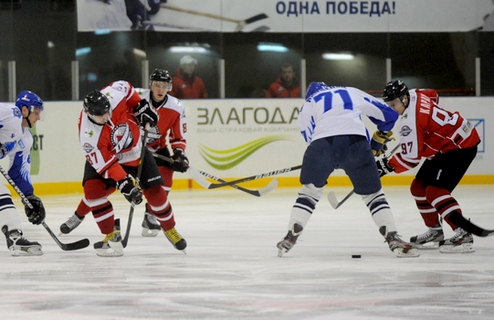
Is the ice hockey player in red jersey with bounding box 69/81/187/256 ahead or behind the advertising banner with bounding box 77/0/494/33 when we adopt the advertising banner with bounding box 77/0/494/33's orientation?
ahead

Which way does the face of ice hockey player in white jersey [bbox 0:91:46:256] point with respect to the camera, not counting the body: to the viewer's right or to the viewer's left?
to the viewer's right

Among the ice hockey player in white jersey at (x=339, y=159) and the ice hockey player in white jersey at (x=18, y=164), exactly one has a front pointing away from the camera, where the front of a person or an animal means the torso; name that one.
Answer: the ice hockey player in white jersey at (x=339, y=159)

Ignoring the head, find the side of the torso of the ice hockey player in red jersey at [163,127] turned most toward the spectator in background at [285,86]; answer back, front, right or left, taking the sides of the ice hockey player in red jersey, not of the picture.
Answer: back

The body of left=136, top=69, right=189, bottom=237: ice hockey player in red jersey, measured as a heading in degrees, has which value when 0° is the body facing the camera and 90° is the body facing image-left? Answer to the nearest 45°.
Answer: approximately 0°

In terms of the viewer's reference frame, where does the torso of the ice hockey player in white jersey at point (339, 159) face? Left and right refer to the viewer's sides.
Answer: facing away from the viewer

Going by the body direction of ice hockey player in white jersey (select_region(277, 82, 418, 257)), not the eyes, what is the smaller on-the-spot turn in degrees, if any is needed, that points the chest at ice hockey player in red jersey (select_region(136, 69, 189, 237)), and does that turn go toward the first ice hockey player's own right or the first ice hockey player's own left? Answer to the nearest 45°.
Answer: approximately 45° to the first ice hockey player's own left

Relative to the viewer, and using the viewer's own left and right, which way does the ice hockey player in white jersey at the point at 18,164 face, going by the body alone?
facing to the right of the viewer

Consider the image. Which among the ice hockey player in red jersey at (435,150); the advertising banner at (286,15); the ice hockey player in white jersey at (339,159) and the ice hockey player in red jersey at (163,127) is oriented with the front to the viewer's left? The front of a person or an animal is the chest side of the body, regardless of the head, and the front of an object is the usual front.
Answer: the ice hockey player in red jersey at (435,150)

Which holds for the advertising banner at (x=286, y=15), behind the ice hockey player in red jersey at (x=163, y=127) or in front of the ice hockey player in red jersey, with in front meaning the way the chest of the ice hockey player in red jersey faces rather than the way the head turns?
behind
